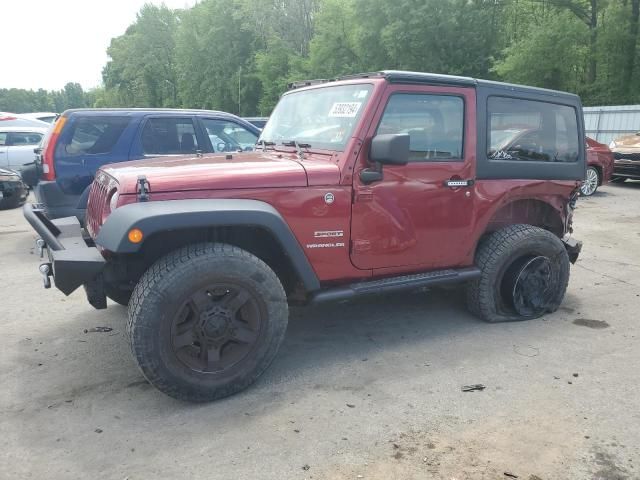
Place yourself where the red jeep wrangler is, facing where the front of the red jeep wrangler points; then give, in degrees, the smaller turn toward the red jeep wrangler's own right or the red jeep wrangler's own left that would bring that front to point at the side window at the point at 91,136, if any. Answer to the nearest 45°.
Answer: approximately 90° to the red jeep wrangler's own right

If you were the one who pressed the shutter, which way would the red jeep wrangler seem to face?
facing the viewer and to the left of the viewer

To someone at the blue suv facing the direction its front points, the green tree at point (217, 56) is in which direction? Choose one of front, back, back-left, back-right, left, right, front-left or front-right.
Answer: left

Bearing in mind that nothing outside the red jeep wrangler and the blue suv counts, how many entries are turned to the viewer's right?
1

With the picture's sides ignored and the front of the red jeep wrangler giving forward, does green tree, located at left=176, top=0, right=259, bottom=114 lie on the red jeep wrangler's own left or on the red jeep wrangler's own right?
on the red jeep wrangler's own right

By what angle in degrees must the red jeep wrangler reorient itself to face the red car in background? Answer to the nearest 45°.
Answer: approximately 180°

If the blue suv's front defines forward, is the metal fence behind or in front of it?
in front

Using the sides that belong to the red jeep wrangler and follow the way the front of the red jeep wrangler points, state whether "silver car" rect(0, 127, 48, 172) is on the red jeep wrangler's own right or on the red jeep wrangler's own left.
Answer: on the red jeep wrangler's own right

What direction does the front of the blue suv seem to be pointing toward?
to the viewer's right

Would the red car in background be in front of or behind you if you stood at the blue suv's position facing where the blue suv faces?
in front
